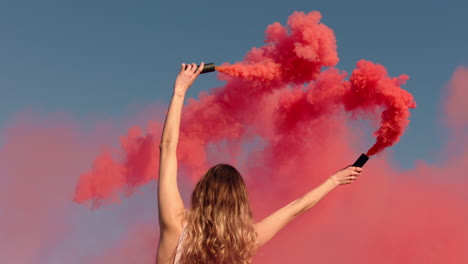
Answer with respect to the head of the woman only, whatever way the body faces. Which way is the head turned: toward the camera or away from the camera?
away from the camera

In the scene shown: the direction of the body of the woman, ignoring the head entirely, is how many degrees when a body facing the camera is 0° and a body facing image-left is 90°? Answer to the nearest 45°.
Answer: approximately 180°
